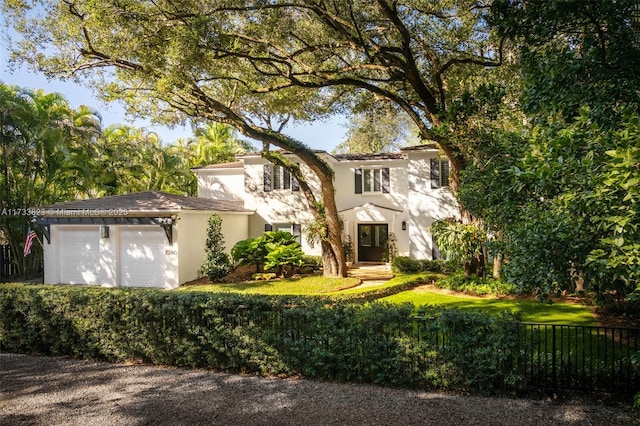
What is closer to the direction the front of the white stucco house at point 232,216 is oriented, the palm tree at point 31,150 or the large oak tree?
the large oak tree

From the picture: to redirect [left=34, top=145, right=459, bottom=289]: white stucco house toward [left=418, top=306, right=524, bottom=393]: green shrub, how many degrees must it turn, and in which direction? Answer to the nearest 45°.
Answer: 0° — it already faces it

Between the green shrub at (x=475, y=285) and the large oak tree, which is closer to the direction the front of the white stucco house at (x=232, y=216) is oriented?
the large oak tree

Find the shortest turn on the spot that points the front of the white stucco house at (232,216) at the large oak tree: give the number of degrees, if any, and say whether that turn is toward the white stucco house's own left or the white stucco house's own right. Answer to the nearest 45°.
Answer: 0° — it already faces it

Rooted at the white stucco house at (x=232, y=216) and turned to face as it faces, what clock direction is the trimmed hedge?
The trimmed hedge is roughly at 12 o'clock from the white stucco house.

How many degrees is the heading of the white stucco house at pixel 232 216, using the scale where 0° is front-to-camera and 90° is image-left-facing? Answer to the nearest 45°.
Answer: approximately 0°
